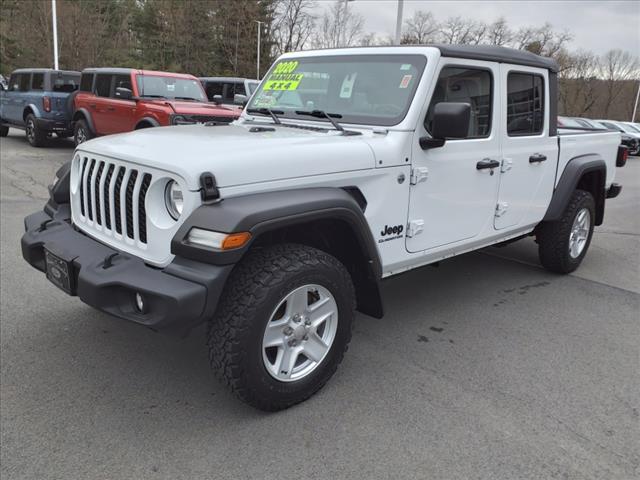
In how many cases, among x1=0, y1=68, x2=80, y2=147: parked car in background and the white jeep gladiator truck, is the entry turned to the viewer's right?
0

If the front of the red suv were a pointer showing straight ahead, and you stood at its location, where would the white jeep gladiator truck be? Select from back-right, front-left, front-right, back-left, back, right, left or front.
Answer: front-right

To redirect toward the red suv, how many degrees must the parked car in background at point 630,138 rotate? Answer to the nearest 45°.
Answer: approximately 90° to its right

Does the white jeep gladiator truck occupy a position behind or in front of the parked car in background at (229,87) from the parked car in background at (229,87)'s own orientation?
in front

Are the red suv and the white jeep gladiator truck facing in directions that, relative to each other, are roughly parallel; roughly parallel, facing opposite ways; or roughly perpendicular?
roughly perpendicular

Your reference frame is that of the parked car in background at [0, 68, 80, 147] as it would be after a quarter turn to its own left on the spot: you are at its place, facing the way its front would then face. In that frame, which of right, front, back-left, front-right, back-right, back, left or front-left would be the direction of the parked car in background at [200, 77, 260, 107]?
back-left

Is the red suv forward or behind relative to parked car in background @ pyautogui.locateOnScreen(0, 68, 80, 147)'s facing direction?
behind

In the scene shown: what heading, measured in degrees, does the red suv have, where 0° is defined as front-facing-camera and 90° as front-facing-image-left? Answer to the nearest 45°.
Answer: approximately 315°

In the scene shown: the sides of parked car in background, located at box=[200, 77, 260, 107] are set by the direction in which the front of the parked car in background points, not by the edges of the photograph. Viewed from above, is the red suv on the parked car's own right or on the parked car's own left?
on the parked car's own right

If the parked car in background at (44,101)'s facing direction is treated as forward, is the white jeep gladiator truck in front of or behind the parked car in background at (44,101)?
behind

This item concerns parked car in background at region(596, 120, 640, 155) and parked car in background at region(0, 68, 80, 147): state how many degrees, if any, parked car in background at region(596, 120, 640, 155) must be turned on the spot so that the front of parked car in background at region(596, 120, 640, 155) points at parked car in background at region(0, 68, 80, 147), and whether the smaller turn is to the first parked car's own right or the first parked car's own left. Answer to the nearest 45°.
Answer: approximately 90° to the first parked car's own right
